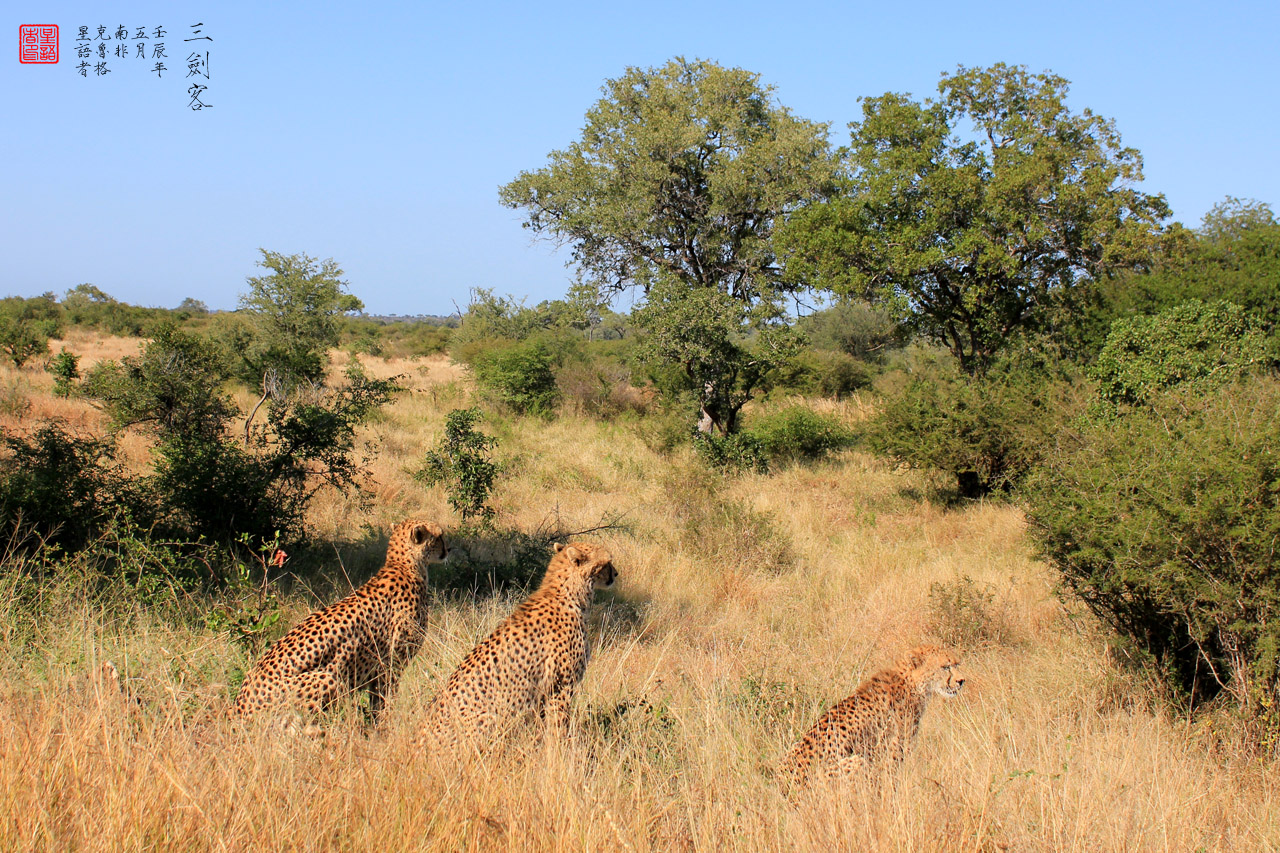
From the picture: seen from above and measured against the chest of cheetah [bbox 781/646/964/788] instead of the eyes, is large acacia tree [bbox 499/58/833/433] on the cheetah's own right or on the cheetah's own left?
on the cheetah's own left

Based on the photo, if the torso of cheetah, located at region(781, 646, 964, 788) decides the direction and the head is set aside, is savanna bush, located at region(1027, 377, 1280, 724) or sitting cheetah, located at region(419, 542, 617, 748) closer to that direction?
the savanna bush

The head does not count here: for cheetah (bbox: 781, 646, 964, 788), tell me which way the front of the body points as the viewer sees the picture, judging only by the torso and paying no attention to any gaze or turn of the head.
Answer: to the viewer's right

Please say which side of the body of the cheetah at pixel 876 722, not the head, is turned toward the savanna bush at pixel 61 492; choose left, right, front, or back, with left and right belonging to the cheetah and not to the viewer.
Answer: back

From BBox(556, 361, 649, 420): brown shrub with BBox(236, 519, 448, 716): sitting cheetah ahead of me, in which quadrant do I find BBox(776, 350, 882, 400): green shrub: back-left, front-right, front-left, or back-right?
back-left

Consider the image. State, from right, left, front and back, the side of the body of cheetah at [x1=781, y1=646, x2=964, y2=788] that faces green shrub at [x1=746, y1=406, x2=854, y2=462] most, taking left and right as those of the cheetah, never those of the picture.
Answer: left

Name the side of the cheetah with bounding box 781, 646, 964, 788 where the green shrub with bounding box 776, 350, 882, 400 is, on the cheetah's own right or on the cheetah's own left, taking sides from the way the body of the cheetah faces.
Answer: on the cheetah's own left

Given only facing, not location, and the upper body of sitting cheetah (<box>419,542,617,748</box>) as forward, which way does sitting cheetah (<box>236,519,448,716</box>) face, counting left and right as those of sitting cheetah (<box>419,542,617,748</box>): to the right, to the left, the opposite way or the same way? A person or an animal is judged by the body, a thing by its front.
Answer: the same way

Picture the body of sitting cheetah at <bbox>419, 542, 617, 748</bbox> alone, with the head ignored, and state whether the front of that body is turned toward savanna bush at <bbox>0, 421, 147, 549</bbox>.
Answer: no
